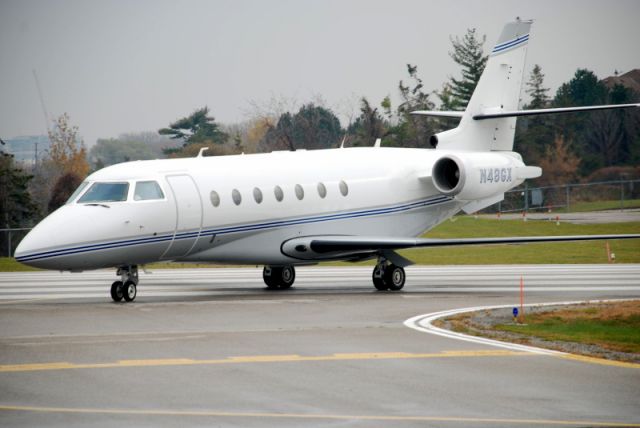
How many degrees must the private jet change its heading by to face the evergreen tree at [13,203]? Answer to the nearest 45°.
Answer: approximately 90° to its right

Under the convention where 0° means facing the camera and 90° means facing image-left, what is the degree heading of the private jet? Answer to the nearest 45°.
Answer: approximately 45°
